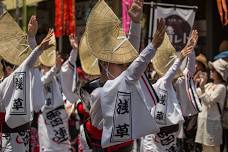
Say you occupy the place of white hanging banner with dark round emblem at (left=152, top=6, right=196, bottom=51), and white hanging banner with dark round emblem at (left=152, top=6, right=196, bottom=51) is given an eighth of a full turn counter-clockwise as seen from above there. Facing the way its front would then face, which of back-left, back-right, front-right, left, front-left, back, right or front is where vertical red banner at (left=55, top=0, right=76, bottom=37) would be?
back-right

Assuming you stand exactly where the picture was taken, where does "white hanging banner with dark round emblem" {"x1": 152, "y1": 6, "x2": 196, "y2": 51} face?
facing the viewer

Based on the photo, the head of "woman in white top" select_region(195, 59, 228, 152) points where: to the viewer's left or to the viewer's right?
to the viewer's left
